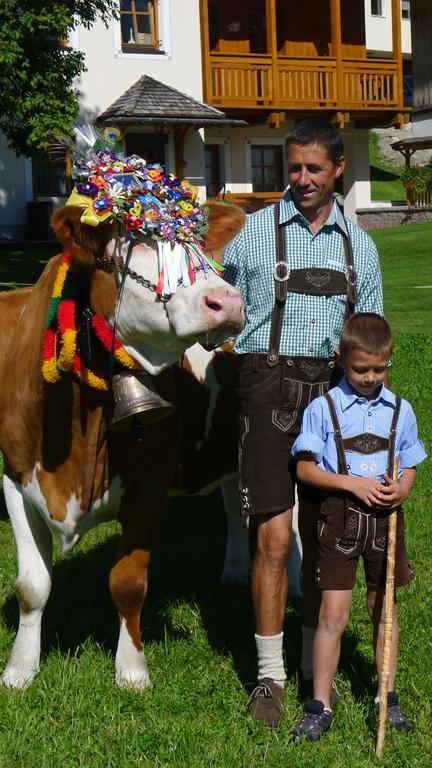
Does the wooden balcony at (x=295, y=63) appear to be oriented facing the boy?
yes

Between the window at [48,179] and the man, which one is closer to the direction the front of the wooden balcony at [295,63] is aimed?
the man

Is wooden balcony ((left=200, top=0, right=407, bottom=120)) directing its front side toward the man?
yes

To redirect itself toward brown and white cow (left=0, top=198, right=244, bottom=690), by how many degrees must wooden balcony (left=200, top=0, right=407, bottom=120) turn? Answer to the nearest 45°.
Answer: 0° — it already faces it

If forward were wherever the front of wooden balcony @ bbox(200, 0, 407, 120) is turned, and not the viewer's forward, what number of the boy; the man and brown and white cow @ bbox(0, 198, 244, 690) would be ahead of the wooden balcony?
3

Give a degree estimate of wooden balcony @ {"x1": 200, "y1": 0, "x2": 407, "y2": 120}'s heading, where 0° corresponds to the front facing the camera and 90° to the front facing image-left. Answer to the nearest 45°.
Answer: approximately 0°
